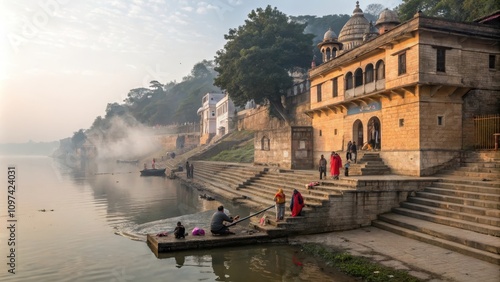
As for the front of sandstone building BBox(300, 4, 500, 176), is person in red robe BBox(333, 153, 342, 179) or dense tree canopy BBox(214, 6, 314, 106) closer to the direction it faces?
the person in red robe

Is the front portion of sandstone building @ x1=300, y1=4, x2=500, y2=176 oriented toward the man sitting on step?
yes

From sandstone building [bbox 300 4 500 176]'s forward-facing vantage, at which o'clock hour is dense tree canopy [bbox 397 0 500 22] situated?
The dense tree canopy is roughly at 5 o'clock from the sandstone building.

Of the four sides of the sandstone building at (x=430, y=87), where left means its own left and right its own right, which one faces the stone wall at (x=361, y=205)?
front

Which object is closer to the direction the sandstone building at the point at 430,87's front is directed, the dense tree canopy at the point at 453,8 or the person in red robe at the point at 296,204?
the person in red robe

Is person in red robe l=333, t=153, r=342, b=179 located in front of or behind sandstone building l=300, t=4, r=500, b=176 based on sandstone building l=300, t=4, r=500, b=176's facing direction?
in front

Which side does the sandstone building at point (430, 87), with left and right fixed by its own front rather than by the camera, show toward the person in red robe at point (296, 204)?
front

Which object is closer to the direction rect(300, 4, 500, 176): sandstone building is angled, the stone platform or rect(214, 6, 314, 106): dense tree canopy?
the stone platform

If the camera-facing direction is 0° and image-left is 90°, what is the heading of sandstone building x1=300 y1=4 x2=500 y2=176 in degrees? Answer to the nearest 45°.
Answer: approximately 45°

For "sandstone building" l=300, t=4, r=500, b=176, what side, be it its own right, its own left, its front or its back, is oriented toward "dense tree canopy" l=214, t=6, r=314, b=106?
right
